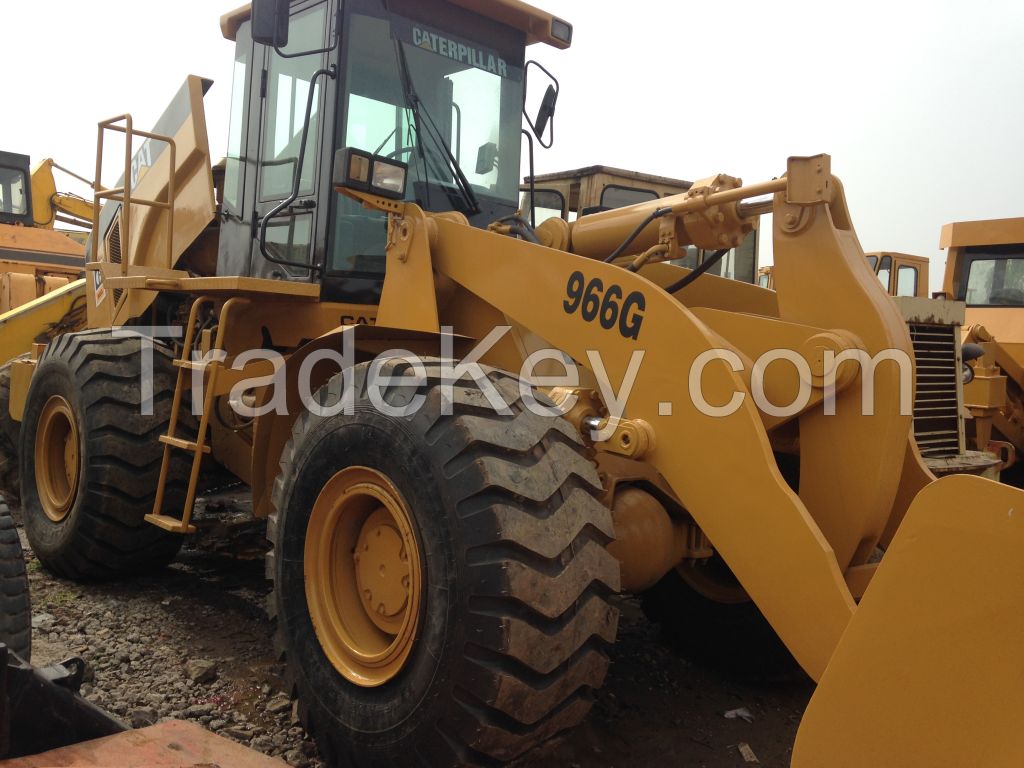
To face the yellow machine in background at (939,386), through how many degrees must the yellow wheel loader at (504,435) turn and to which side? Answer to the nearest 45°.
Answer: approximately 90° to its left

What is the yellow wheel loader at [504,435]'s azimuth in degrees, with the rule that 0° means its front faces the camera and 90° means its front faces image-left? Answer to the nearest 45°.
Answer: approximately 315°

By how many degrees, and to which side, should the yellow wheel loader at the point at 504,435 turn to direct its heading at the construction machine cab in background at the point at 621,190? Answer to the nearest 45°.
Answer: approximately 135° to its left

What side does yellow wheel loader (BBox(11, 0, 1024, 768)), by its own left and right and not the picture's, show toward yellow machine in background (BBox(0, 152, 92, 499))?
back
